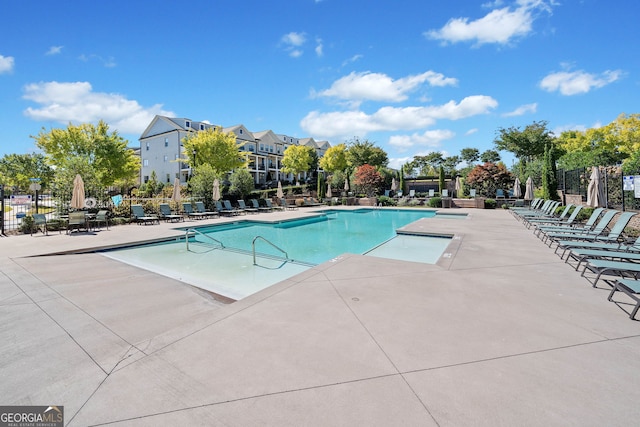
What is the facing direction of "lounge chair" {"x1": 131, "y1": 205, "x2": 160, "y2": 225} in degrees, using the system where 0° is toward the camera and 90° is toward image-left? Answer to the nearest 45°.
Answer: approximately 315°

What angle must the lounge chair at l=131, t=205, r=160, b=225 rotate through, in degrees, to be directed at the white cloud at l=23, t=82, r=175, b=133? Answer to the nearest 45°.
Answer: approximately 135° to its left

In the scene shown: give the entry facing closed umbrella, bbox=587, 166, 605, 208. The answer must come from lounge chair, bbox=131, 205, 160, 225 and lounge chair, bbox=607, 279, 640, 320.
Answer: lounge chair, bbox=131, 205, 160, 225

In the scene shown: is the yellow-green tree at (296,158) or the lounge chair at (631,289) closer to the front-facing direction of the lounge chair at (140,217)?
the lounge chair

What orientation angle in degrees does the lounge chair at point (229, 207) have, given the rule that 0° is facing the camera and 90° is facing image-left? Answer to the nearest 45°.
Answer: approximately 315°

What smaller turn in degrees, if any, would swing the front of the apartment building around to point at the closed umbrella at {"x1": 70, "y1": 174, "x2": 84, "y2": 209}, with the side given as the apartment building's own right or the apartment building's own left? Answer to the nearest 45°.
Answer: approximately 45° to the apartment building's own right
